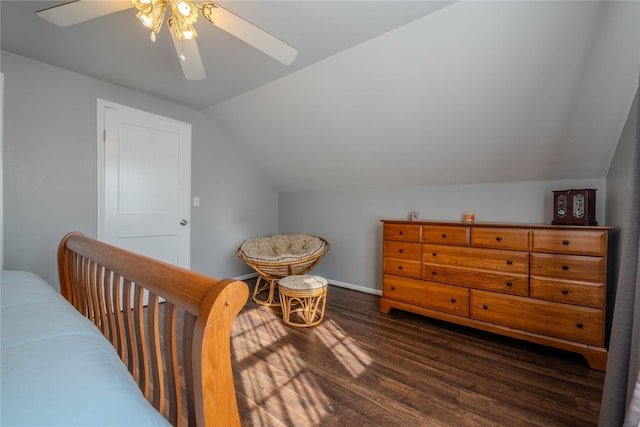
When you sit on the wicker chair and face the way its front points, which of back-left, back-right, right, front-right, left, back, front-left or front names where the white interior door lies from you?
right

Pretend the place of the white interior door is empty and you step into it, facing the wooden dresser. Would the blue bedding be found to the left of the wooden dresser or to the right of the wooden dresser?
right

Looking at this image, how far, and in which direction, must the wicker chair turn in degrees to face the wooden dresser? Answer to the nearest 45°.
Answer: approximately 45° to its left

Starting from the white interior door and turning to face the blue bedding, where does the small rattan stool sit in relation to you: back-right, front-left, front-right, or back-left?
front-left

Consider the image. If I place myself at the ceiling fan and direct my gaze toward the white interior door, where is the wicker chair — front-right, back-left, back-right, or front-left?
front-right

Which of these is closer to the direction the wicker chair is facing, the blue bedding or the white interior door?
the blue bedding

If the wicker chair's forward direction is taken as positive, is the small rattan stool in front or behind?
in front

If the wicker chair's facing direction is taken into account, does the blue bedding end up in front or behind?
in front

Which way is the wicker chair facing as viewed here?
toward the camera

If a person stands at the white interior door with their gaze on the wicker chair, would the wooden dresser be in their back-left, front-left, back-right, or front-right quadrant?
front-right

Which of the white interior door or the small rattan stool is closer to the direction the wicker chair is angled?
the small rattan stool

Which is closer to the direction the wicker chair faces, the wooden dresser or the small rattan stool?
the small rattan stool
